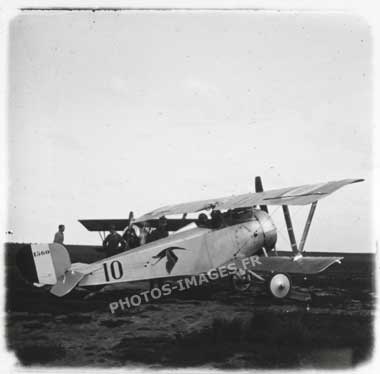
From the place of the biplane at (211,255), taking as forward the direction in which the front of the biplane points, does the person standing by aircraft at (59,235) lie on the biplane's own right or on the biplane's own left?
on the biplane's own left

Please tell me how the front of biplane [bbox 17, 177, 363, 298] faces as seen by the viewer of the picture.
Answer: facing away from the viewer and to the right of the viewer
